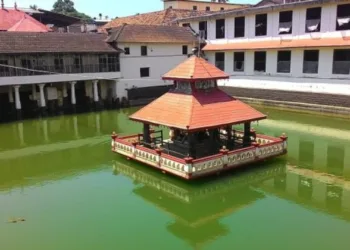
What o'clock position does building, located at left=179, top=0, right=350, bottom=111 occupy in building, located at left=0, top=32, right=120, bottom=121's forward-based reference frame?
building, located at left=179, top=0, right=350, bottom=111 is roughly at 11 o'clock from building, located at left=0, top=32, right=120, bottom=121.

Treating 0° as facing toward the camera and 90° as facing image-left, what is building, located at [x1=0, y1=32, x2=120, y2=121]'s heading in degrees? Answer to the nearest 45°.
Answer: approximately 315°

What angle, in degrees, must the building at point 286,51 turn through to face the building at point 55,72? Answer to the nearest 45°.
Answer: approximately 45° to its right

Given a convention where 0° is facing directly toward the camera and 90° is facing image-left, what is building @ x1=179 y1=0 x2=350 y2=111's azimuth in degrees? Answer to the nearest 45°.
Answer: approximately 45°

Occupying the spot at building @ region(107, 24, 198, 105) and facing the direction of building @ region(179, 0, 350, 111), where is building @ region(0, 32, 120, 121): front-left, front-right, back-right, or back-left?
back-right

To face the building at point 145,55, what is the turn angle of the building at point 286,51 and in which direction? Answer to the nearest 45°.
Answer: approximately 45° to its right

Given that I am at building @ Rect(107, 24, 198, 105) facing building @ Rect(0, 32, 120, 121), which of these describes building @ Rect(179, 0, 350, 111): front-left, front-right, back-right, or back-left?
back-left
